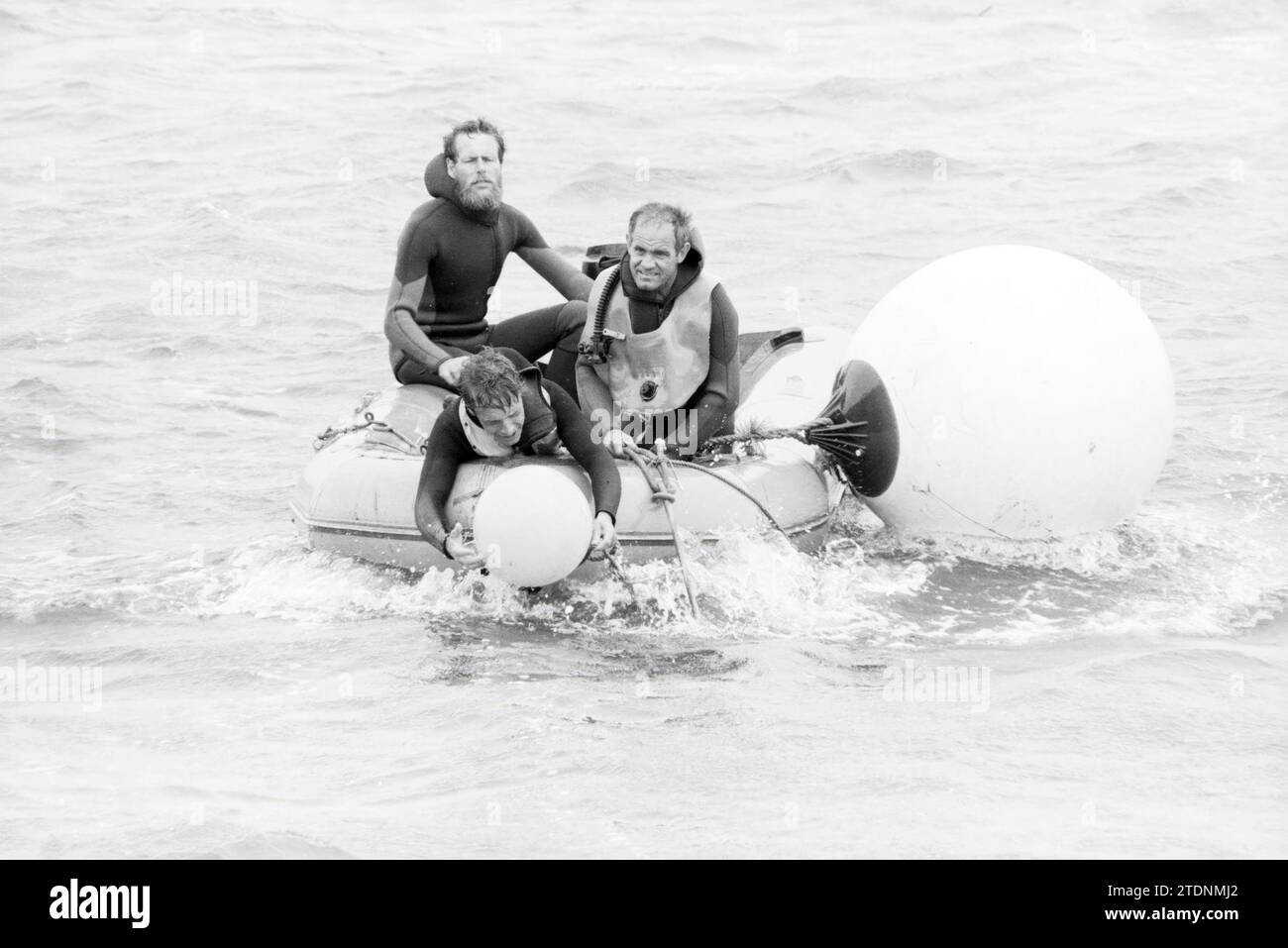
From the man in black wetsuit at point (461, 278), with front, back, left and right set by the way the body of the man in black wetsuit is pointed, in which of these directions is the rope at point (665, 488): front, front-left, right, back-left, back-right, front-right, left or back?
front

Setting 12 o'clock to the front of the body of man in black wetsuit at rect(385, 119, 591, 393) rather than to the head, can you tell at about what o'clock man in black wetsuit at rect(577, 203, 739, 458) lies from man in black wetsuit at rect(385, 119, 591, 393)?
man in black wetsuit at rect(577, 203, 739, 458) is roughly at 12 o'clock from man in black wetsuit at rect(385, 119, 591, 393).

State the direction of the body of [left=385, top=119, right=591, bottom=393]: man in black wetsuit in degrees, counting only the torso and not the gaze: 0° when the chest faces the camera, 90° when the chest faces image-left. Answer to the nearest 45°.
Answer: approximately 315°

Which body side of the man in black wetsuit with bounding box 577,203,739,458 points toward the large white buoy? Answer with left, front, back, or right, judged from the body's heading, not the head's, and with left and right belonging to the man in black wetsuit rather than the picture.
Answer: left

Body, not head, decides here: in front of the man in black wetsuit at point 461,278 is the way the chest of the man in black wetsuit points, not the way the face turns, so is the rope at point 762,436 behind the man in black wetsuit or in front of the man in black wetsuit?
in front

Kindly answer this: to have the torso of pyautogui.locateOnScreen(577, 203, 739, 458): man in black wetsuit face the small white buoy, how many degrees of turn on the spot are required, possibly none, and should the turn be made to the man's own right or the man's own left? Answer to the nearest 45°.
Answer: approximately 45° to the man's own right

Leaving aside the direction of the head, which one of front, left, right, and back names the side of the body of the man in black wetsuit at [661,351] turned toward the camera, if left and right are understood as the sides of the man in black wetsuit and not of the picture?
front

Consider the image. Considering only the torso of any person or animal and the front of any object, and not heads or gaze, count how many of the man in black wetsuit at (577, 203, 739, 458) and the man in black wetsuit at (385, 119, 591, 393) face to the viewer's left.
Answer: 0
